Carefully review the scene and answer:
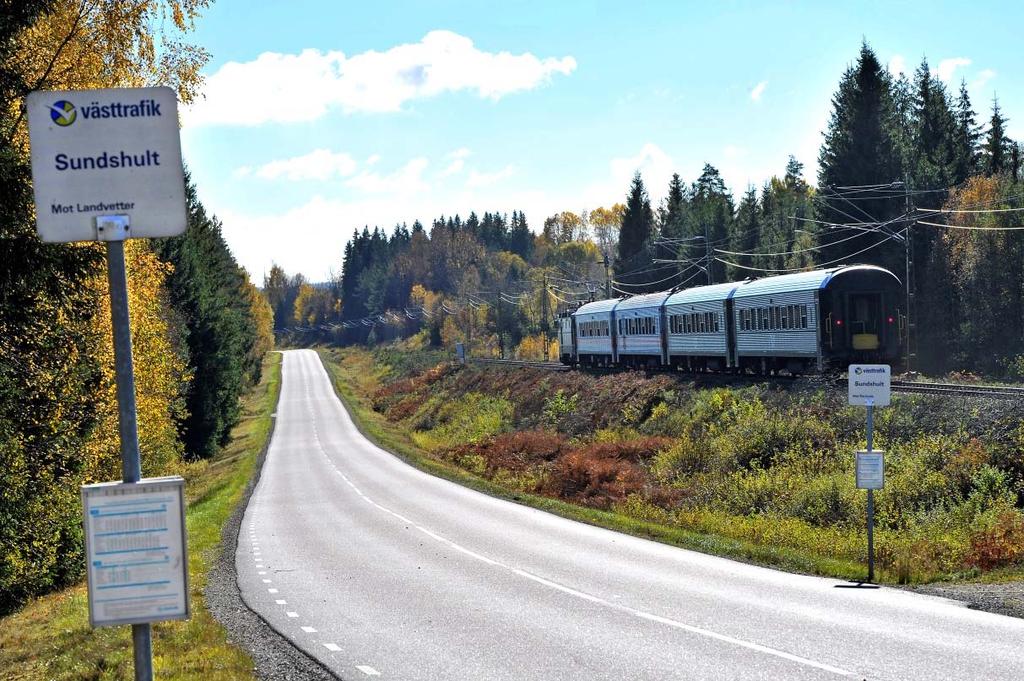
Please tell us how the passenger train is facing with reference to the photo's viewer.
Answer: facing away from the viewer and to the left of the viewer

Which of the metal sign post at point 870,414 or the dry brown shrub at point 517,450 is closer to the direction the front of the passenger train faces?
the dry brown shrub

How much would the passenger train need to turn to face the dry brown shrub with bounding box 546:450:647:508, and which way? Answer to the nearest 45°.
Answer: approximately 90° to its left

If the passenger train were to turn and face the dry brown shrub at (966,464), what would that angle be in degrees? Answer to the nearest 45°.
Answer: approximately 135° to its left

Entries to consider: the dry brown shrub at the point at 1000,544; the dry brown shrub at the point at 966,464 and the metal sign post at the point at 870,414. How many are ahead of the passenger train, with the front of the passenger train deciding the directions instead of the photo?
0

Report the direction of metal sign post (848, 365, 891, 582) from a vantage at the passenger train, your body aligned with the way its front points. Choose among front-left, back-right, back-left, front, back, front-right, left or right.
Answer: back-left

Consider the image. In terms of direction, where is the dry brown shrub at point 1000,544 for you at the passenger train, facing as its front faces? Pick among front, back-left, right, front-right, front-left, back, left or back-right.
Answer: back-left
